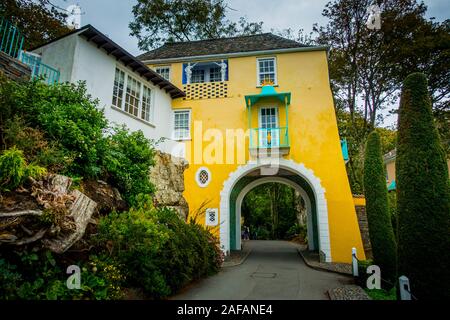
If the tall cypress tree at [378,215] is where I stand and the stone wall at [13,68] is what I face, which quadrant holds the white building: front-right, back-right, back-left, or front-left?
front-right

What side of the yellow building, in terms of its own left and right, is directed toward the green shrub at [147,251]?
front

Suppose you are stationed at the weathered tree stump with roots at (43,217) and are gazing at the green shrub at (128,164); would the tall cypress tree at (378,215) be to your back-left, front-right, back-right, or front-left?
front-right

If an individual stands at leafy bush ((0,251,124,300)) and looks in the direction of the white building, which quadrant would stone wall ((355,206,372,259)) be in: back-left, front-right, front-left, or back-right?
front-right

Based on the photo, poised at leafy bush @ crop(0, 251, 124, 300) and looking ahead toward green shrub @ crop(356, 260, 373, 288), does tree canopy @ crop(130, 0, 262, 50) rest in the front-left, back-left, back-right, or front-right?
front-left

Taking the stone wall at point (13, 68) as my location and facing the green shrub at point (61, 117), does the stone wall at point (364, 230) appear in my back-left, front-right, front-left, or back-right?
front-left

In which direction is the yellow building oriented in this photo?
toward the camera

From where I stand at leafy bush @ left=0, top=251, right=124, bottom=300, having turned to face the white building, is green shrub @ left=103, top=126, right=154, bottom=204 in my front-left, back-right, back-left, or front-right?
front-right

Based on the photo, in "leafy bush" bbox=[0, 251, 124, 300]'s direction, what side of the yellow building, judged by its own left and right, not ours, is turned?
front

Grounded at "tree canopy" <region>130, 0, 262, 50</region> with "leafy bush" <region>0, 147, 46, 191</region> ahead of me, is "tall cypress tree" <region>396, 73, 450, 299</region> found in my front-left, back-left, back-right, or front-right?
front-left

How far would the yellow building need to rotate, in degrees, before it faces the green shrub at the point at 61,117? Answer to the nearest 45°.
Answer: approximately 45° to its right

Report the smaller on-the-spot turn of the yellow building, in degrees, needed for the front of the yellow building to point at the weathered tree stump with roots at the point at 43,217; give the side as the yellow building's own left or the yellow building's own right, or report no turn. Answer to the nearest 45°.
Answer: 0° — it already faces it
